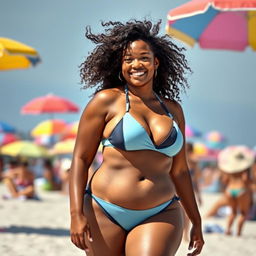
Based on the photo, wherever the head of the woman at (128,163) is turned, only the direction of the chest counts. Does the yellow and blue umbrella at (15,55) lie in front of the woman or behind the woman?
behind

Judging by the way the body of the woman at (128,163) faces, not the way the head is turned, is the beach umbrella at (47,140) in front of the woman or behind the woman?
behind

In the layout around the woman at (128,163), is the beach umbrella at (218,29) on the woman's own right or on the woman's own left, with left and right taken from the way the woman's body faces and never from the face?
on the woman's own left

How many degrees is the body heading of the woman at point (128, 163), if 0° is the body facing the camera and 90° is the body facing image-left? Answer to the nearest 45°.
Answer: approximately 315°

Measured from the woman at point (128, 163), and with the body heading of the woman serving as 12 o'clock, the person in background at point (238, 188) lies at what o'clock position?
The person in background is roughly at 8 o'clock from the woman.

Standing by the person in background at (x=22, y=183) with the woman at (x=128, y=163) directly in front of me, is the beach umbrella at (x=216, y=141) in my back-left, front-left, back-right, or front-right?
back-left

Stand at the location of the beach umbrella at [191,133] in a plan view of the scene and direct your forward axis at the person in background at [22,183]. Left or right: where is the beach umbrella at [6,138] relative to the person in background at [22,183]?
right

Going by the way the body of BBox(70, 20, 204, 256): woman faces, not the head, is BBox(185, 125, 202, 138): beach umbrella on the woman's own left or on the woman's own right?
on the woman's own left
